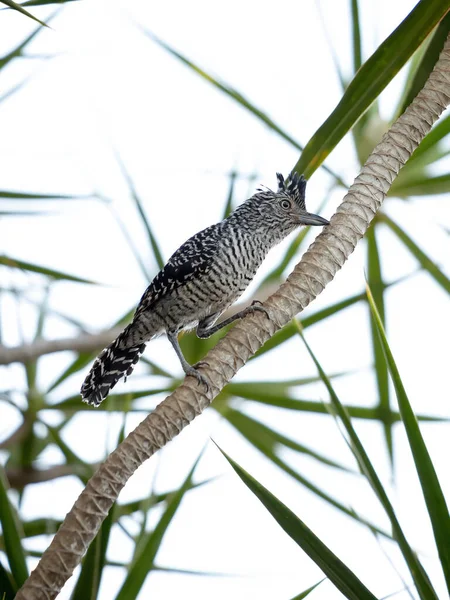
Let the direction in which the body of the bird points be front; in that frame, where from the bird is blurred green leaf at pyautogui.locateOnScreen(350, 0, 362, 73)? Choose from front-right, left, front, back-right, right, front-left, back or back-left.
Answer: front

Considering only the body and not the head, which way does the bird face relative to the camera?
to the viewer's right

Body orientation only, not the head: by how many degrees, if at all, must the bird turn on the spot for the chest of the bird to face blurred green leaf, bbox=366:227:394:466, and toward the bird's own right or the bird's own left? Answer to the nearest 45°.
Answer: approximately 45° to the bird's own left
